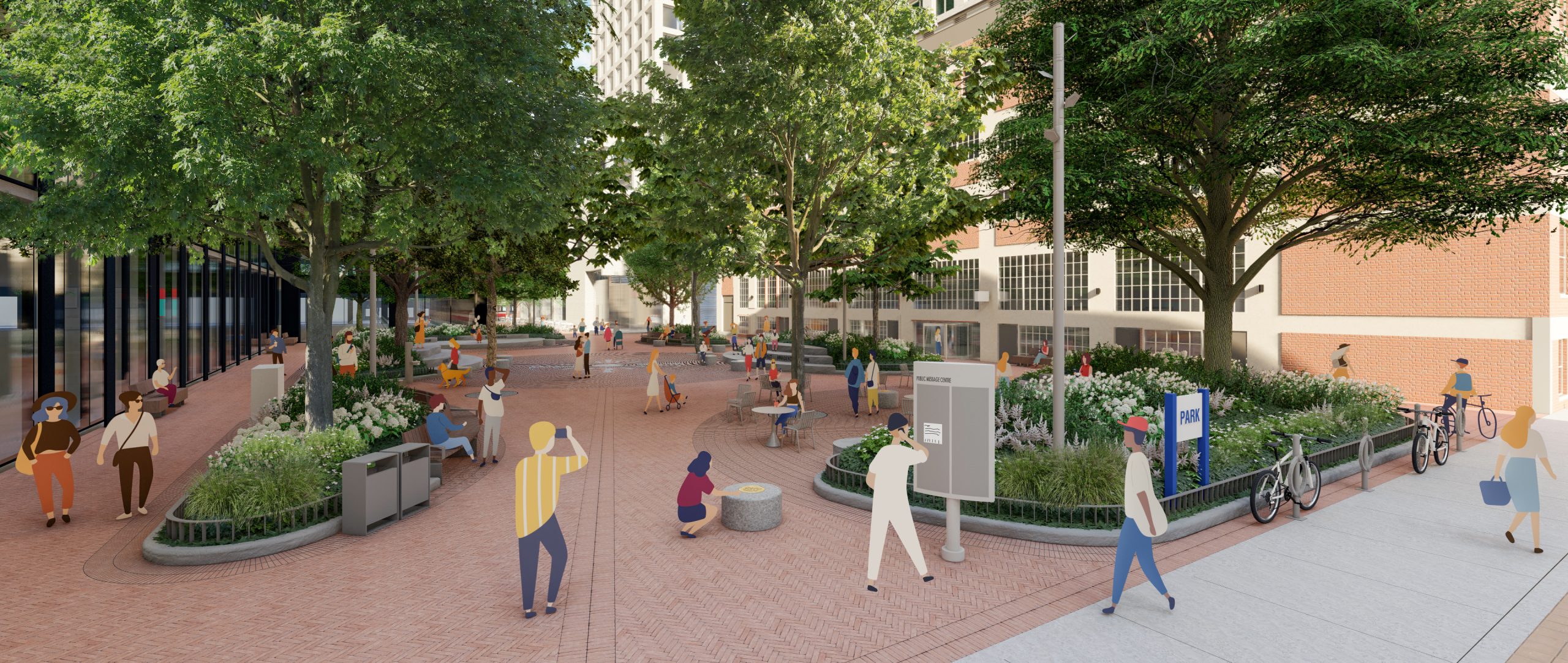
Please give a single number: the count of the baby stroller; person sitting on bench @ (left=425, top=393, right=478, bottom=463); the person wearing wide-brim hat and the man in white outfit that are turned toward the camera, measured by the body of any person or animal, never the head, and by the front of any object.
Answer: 1

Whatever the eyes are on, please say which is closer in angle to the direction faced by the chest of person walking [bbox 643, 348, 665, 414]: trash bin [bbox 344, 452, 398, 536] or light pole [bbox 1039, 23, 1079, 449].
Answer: the light pole

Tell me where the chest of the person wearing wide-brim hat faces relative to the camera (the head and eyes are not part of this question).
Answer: toward the camera

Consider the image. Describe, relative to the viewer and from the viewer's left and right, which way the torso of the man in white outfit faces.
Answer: facing away from the viewer and to the right of the viewer

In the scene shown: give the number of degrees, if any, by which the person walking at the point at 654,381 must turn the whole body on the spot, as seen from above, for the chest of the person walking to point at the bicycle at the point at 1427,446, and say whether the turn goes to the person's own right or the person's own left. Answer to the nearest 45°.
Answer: approximately 45° to the person's own right

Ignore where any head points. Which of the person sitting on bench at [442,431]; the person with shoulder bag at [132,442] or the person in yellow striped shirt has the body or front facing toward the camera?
the person with shoulder bag

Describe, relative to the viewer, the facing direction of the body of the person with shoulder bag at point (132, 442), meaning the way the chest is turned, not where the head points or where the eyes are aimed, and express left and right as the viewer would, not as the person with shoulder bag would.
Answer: facing the viewer

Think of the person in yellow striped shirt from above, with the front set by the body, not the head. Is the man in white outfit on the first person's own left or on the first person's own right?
on the first person's own right
